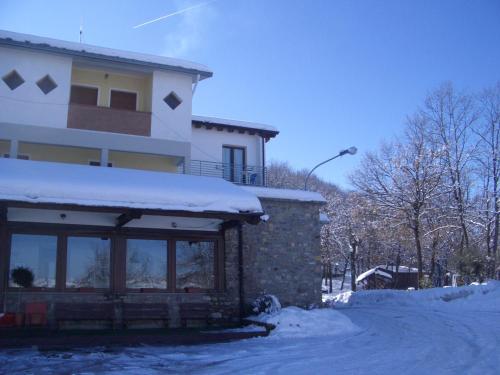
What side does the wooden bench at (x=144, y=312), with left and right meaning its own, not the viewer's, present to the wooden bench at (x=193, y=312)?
left

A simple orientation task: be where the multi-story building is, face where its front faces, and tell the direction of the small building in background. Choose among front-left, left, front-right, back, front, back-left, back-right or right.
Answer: back-left

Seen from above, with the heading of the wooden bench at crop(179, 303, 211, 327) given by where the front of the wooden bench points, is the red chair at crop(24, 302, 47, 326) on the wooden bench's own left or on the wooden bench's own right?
on the wooden bench's own right

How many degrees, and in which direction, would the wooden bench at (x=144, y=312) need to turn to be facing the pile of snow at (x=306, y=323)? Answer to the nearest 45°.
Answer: approximately 90° to its left

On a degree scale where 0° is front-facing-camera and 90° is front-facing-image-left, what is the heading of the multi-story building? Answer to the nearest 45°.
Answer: approximately 0°

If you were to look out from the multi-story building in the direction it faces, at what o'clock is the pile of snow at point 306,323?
The pile of snow is roughly at 10 o'clock from the multi-story building.

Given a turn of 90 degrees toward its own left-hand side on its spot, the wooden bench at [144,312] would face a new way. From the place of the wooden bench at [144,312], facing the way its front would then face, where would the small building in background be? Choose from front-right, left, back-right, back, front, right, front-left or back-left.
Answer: front-left

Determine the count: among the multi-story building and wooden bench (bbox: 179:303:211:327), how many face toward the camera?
2

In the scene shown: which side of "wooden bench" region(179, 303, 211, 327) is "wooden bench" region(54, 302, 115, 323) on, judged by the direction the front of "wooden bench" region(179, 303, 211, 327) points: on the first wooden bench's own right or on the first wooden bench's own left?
on the first wooden bench's own right

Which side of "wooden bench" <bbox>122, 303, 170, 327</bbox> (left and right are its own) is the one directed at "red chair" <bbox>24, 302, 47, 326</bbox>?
right
